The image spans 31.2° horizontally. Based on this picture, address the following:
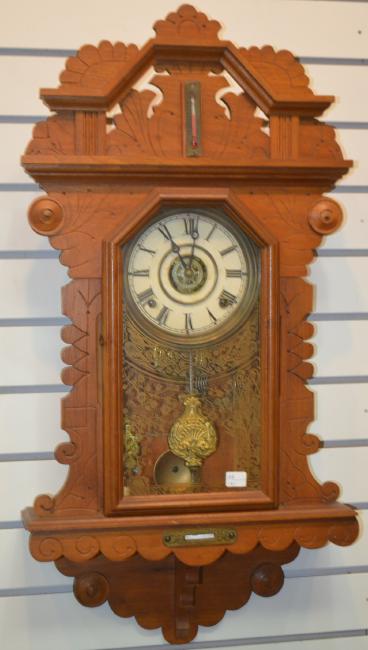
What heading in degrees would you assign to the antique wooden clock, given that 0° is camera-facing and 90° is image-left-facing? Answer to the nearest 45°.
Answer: approximately 0°

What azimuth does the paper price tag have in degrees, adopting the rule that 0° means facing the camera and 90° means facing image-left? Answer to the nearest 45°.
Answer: approximately 0°
